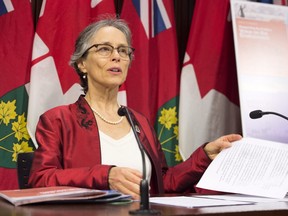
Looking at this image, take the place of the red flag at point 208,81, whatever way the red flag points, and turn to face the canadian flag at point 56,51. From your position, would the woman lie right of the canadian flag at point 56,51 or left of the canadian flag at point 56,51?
left

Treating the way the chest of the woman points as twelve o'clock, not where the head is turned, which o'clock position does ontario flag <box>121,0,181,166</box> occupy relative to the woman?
The ontario flag is roughly at 8 o'clock from the woman.

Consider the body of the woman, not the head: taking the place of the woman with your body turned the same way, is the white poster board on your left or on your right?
on your left

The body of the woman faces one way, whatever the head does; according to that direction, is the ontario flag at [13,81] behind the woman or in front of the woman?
behind

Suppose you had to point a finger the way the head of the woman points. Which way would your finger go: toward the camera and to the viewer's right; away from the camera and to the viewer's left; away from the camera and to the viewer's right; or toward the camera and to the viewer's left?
toward the camera and to the viewer's right

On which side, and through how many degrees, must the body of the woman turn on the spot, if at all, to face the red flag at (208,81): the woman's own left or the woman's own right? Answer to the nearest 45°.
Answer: approximately 90° to the woman's own left

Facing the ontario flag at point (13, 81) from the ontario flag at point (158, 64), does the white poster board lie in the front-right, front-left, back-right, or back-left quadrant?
back-left
